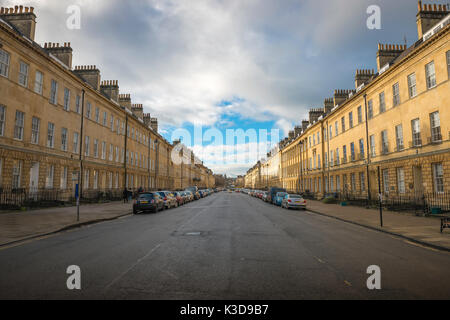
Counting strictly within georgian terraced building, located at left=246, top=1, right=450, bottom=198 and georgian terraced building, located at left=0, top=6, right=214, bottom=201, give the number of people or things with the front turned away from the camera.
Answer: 0

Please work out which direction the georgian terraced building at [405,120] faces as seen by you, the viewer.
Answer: facing the viewer and to the left of the viewer

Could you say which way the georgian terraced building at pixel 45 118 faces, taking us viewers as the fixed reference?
facing the viewer and to the right of the viewer

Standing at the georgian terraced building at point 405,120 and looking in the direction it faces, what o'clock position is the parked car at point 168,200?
The parked car is roughly at 1 o'clock from the georgian terraced building.

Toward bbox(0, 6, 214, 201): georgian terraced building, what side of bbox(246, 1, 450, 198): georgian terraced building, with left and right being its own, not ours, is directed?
front

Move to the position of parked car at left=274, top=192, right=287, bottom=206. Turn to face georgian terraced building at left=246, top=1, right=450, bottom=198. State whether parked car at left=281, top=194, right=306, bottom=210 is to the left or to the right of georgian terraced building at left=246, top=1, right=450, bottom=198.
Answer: right

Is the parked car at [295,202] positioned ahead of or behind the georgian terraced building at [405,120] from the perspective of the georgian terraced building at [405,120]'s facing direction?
ahead

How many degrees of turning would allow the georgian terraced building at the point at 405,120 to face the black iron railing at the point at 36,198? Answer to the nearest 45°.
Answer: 0° — it already faces it
